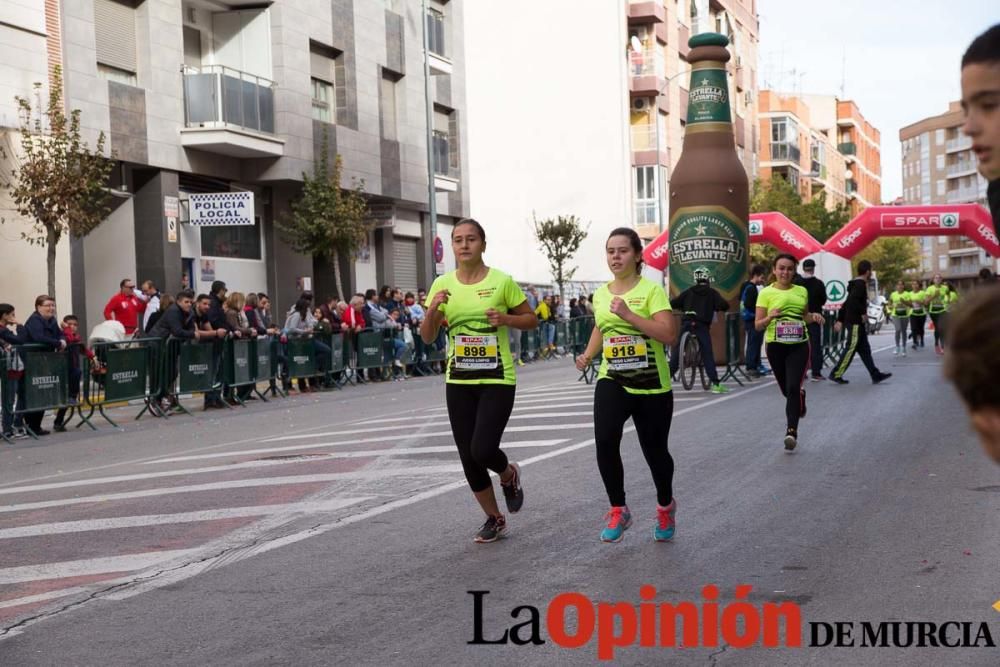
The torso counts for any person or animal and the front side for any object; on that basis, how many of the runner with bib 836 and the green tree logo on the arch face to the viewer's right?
0

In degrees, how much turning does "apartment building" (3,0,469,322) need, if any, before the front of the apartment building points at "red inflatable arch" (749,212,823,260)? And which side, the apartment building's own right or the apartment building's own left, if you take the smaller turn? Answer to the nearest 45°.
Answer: approximately 45° to the apartment building's own left

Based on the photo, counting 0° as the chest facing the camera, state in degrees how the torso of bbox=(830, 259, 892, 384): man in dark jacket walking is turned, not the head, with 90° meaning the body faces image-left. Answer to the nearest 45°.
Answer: approximately 270°

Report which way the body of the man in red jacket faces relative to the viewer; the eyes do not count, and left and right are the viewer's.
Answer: facing the viewer and to the right of the viewer

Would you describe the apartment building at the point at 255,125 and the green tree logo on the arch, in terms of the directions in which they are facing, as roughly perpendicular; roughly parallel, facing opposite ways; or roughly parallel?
roughly perpendicular

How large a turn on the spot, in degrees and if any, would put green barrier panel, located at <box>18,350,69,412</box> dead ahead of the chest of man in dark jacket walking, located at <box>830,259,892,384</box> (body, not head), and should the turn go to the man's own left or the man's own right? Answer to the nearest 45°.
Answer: approximately 135° to the man's own right

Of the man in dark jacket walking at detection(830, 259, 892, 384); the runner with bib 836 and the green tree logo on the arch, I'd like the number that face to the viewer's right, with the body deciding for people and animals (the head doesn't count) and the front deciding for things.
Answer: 1

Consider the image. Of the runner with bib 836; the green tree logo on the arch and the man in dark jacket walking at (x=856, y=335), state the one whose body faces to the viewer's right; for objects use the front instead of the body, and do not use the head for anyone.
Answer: the man in dark jacket walking

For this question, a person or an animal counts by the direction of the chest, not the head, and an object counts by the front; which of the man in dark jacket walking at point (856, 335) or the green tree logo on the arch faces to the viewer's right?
the man in dark jacket walking
